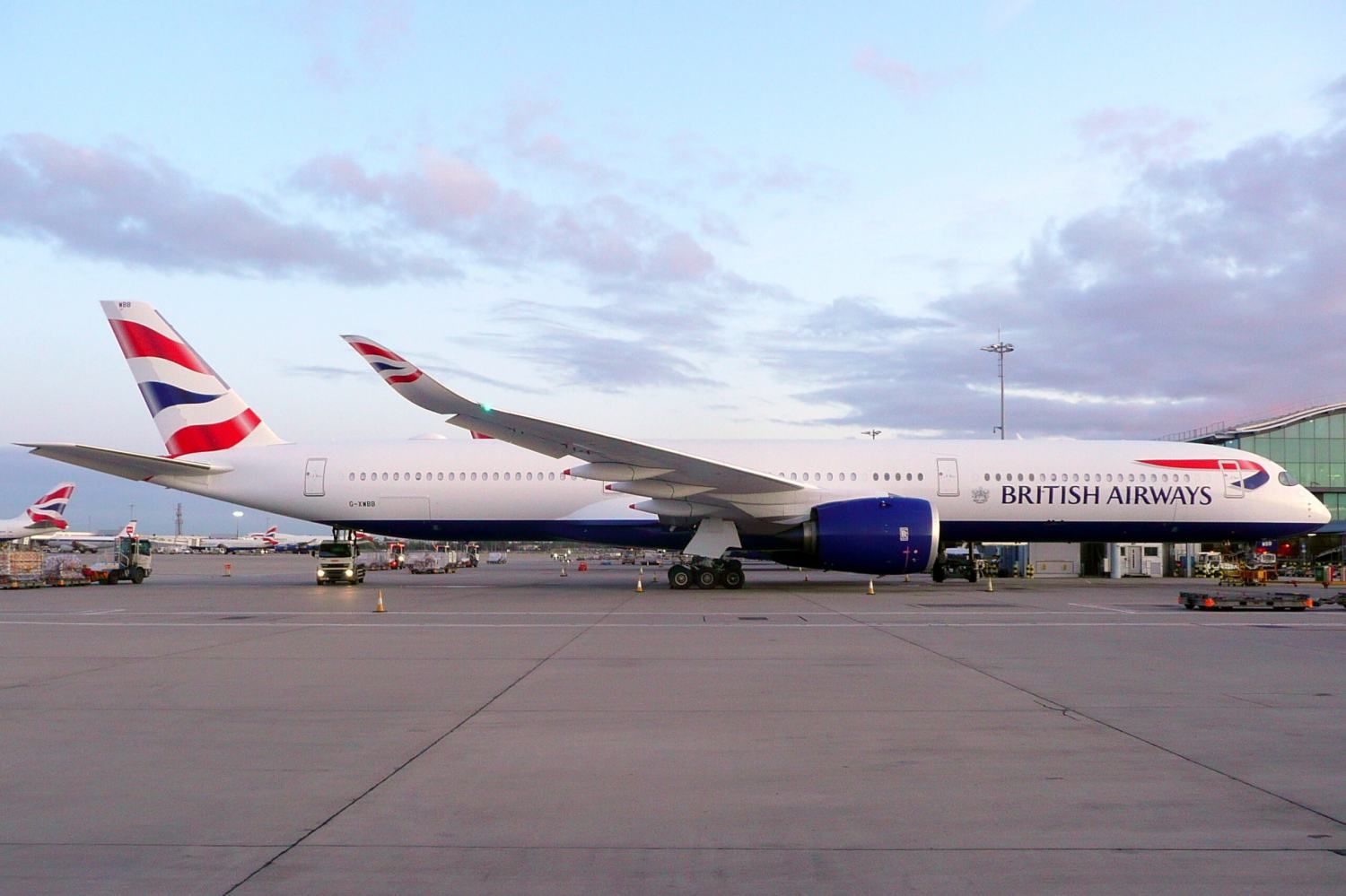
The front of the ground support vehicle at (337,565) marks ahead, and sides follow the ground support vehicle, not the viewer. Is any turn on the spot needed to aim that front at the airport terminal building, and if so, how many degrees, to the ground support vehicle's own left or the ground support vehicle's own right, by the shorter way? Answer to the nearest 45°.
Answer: approximately 90° to the ground support vehicle's own left

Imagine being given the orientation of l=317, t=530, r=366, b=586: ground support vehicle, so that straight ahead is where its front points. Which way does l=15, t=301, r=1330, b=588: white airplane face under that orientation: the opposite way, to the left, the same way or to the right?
to the left

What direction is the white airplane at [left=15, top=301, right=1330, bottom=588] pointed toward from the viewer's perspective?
to the viewer's right

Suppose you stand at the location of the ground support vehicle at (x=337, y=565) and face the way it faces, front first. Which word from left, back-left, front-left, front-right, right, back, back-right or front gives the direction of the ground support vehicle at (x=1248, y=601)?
front-left

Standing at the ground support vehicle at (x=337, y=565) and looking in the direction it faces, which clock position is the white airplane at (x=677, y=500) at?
The white airplane is roughly at 10 o'clock from the ground support vehicle.

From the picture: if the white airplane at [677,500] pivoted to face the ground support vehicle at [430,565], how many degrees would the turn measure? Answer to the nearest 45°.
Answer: approximately 135° to its left

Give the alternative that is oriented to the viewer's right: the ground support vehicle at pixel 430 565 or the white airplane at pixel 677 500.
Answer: the white airplane

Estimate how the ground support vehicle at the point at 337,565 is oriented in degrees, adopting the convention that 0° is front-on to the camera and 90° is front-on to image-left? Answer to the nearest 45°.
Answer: approximately 0°

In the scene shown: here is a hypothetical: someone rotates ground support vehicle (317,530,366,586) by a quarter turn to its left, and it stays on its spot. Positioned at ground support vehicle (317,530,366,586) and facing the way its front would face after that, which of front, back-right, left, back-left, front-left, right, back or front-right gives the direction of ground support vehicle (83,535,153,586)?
back-left
